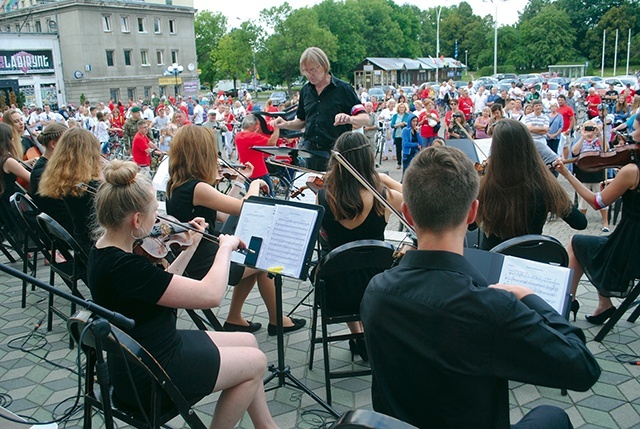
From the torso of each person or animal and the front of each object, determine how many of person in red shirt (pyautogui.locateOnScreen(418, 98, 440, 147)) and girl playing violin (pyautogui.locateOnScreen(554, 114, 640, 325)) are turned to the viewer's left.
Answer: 1

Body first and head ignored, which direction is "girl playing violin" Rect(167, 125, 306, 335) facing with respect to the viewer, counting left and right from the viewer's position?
facing away from the viewer and to the right of the viewer

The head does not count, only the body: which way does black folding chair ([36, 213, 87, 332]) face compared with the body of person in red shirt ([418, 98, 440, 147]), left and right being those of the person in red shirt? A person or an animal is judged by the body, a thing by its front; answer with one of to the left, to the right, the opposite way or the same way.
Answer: the opposite way

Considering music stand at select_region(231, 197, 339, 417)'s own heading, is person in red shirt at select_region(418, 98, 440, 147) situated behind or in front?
behind

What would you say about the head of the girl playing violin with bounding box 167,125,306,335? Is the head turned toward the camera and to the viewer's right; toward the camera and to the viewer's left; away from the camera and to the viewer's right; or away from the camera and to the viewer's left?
away from the camera and to the viewer's right

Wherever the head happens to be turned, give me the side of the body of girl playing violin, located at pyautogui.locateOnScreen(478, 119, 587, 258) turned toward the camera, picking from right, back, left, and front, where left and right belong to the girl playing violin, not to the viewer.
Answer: back

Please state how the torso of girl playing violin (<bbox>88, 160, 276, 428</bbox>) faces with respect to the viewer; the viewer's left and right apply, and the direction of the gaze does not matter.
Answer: facing to the right of the viewer

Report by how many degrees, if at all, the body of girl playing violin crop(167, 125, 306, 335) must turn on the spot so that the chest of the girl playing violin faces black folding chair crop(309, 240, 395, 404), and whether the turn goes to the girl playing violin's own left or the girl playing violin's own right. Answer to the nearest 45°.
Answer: approximately 90° to the girl playing violin's own right

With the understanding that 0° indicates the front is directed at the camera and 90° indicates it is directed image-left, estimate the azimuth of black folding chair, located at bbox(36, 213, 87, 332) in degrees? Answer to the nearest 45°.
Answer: approximately 225°

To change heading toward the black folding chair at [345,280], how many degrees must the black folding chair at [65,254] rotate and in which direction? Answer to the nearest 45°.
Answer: approximately 90° to its right

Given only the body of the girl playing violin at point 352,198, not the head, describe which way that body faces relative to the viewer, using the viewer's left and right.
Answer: facing away from the viewer

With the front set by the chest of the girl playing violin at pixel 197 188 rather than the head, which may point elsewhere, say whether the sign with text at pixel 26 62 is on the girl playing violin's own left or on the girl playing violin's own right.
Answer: on the girl playing violin's own left

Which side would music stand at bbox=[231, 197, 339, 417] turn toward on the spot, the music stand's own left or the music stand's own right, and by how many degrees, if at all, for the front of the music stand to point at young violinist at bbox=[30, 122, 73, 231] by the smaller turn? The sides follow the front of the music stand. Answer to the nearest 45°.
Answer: approximately 90° to the music stand's own right

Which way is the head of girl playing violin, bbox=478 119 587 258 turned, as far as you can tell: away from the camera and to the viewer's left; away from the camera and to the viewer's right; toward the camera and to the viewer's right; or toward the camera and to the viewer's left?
away from the camera and to the viewer's left
